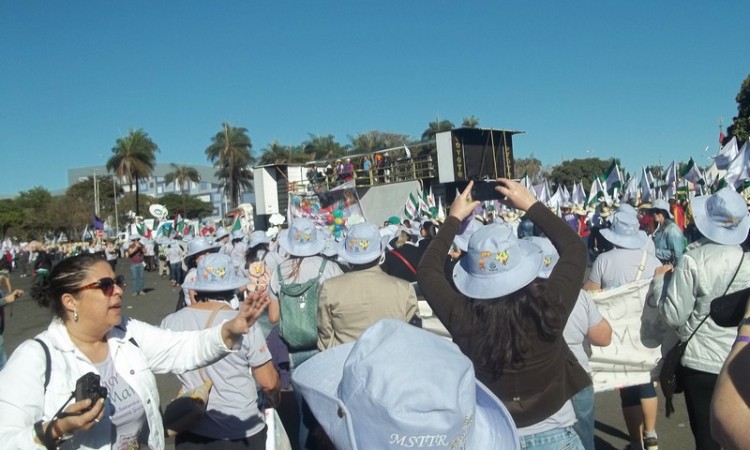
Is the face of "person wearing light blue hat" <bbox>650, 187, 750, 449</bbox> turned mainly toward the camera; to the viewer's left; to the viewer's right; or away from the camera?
away from the camera

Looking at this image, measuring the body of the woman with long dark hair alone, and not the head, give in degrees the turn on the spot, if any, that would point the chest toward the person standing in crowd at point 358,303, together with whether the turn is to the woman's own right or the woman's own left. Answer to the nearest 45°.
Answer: approximately 45° to the woman's own left

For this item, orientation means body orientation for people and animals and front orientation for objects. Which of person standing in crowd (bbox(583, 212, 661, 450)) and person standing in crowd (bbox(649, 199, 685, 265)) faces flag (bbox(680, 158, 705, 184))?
person standing in crowd (bbox(583, 212, 661, 450))

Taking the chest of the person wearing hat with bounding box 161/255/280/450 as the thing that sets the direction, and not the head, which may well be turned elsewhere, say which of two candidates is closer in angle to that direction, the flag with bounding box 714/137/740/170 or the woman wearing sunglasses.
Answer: the flag

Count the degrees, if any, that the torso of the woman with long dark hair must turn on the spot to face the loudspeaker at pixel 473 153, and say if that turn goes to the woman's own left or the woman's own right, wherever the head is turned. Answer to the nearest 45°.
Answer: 0° — they already face it

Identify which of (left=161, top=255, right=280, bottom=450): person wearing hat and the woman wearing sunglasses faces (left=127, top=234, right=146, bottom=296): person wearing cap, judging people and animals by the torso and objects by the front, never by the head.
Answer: (left=161, top=255, right=280, bottom=450): person wearing hat

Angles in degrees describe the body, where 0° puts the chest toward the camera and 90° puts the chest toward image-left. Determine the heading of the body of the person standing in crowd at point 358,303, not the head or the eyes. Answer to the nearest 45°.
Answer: approximately 180°

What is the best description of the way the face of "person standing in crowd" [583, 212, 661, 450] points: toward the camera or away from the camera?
away from the camera

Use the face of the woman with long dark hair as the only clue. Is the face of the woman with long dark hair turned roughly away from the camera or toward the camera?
away from the camera

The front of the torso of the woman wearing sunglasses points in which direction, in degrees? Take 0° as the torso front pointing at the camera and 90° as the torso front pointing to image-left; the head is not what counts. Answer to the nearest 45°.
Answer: approximately 315°

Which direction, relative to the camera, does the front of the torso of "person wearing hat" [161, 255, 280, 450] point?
away from the camera

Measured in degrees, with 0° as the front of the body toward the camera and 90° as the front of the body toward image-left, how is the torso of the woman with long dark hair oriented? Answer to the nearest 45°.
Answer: approximately 180°

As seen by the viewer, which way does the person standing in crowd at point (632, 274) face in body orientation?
away from the camera

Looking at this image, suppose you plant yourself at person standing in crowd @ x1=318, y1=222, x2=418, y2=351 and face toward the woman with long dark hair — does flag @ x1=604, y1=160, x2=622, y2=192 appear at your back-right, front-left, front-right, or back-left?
back-left

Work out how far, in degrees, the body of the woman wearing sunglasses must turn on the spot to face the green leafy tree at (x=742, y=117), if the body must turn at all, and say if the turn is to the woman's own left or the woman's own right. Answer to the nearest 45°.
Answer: approximately 90° to the woman's own left
